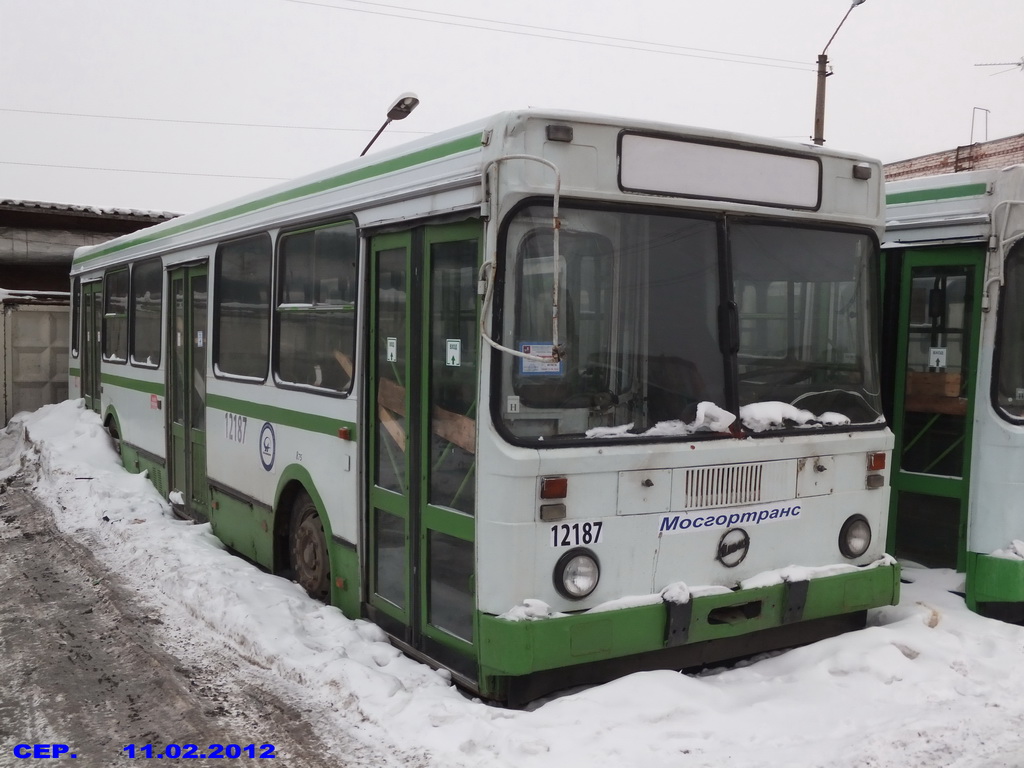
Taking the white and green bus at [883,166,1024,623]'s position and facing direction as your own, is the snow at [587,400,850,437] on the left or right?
on its right

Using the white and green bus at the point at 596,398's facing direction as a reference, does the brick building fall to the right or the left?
on its left

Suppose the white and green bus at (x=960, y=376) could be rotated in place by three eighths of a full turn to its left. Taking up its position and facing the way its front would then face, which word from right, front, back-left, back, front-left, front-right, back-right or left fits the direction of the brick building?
front

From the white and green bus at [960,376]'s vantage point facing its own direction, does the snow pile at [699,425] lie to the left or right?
on its right

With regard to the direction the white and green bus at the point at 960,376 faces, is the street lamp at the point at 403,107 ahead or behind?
behind

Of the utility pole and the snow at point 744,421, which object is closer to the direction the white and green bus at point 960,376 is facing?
the snow

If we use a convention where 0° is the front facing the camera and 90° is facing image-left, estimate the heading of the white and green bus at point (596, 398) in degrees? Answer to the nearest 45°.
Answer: approximately 315°

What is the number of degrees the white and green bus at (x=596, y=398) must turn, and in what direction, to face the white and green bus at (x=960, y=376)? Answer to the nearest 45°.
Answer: approximately 90° to its left

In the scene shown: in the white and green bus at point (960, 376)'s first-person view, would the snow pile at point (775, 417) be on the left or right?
on its right

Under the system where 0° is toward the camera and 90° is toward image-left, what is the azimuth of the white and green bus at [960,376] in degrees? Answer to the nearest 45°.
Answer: approximately 315°
